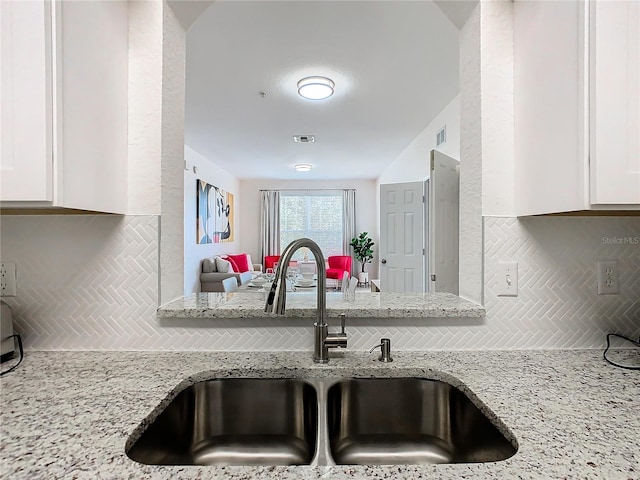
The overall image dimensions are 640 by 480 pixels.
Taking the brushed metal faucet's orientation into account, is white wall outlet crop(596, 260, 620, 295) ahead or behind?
behind

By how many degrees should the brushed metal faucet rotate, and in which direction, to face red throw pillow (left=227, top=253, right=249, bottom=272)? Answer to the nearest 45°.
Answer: approximately 135° to its right

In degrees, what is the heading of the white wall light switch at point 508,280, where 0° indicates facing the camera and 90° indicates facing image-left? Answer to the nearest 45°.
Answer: approximately 0°

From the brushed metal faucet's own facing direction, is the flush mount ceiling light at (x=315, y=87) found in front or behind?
behind

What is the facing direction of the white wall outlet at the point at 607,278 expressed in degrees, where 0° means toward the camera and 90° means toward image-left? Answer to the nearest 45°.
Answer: approximately 0°

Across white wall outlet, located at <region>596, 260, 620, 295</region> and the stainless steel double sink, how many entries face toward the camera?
2

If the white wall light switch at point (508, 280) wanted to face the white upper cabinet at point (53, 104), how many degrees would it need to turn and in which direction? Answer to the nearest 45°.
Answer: approximately 45° to its right

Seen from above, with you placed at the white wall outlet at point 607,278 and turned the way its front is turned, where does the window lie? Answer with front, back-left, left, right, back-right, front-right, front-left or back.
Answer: back-right

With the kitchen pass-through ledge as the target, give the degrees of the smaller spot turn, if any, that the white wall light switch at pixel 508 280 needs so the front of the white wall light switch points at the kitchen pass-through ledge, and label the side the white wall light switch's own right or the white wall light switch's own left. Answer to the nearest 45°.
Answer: approximately 45° to the white wall light switch's own right

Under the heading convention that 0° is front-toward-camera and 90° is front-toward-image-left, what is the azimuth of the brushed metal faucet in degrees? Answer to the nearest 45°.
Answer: approximately 45°

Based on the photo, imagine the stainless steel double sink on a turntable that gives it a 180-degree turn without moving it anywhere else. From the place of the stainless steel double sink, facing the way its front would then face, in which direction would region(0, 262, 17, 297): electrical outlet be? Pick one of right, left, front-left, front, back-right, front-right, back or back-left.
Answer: left
